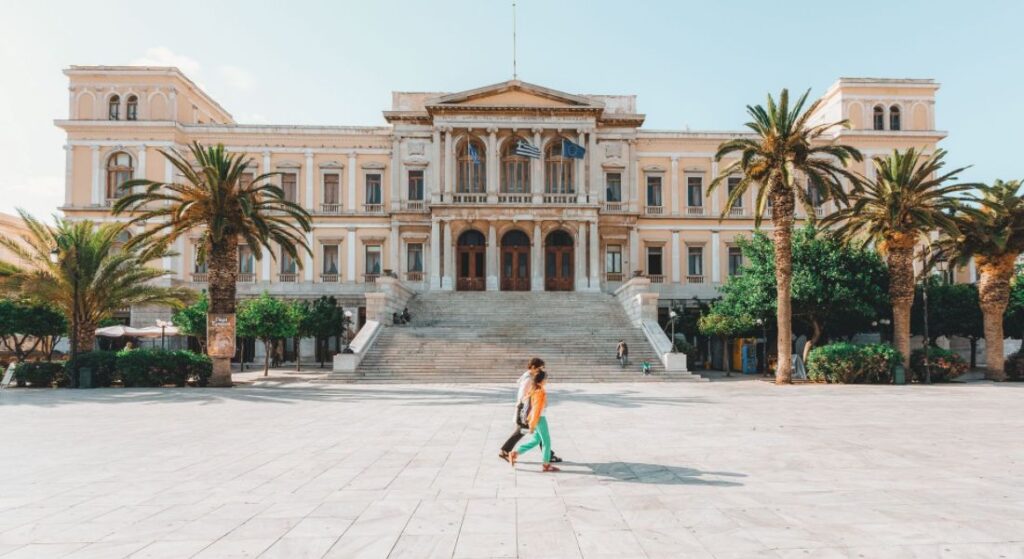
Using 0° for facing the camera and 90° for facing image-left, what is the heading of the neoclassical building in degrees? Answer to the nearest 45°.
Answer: approximately 0°

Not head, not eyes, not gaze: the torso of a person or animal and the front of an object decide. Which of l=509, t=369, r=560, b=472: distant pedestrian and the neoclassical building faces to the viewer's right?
the distant pedestrian

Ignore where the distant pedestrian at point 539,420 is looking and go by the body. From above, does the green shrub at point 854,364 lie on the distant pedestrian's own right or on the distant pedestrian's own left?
on the distant pedestrian's own left

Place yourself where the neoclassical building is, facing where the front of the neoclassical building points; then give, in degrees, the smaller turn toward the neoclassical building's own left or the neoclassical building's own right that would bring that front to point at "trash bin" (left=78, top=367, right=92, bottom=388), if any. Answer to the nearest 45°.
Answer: approximately 45° to the neoclassical building's own right

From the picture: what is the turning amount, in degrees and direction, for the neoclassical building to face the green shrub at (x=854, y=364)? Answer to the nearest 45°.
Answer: approximately 45° to its left

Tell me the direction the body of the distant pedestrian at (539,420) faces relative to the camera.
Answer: to the viewer's right

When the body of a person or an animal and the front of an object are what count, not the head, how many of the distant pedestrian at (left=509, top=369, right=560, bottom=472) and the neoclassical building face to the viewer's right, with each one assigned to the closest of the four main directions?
1

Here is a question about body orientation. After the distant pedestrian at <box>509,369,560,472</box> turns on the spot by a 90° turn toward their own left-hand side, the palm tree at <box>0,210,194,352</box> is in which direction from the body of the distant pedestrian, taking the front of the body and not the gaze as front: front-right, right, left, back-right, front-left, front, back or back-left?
front-left
